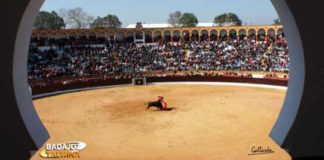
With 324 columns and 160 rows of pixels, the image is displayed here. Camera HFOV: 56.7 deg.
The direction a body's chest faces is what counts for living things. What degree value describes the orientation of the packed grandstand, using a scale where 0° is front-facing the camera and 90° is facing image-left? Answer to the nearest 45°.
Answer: approximately 0°
